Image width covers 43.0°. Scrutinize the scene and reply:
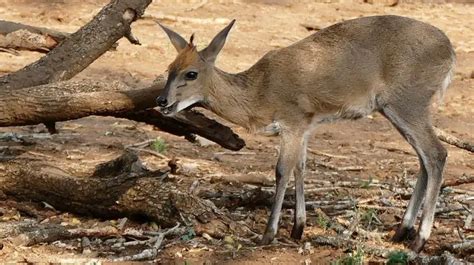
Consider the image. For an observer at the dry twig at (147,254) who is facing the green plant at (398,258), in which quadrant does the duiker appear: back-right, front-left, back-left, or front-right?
front-left

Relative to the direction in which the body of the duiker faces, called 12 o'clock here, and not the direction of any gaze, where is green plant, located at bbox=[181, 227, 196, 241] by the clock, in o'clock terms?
The green plant is roughly at 11 o'clock from the duiker.

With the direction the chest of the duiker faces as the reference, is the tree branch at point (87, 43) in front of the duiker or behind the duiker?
in front

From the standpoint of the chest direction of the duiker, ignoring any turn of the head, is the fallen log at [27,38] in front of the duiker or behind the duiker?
in front

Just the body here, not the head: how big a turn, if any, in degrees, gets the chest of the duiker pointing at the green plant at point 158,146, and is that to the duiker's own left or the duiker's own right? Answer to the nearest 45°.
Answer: approximately 45° to the duiker's own right

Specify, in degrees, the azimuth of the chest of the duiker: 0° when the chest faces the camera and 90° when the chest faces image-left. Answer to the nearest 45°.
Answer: approximately 90°

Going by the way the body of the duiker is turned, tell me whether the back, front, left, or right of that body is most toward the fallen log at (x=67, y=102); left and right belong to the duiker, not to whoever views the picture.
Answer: front
